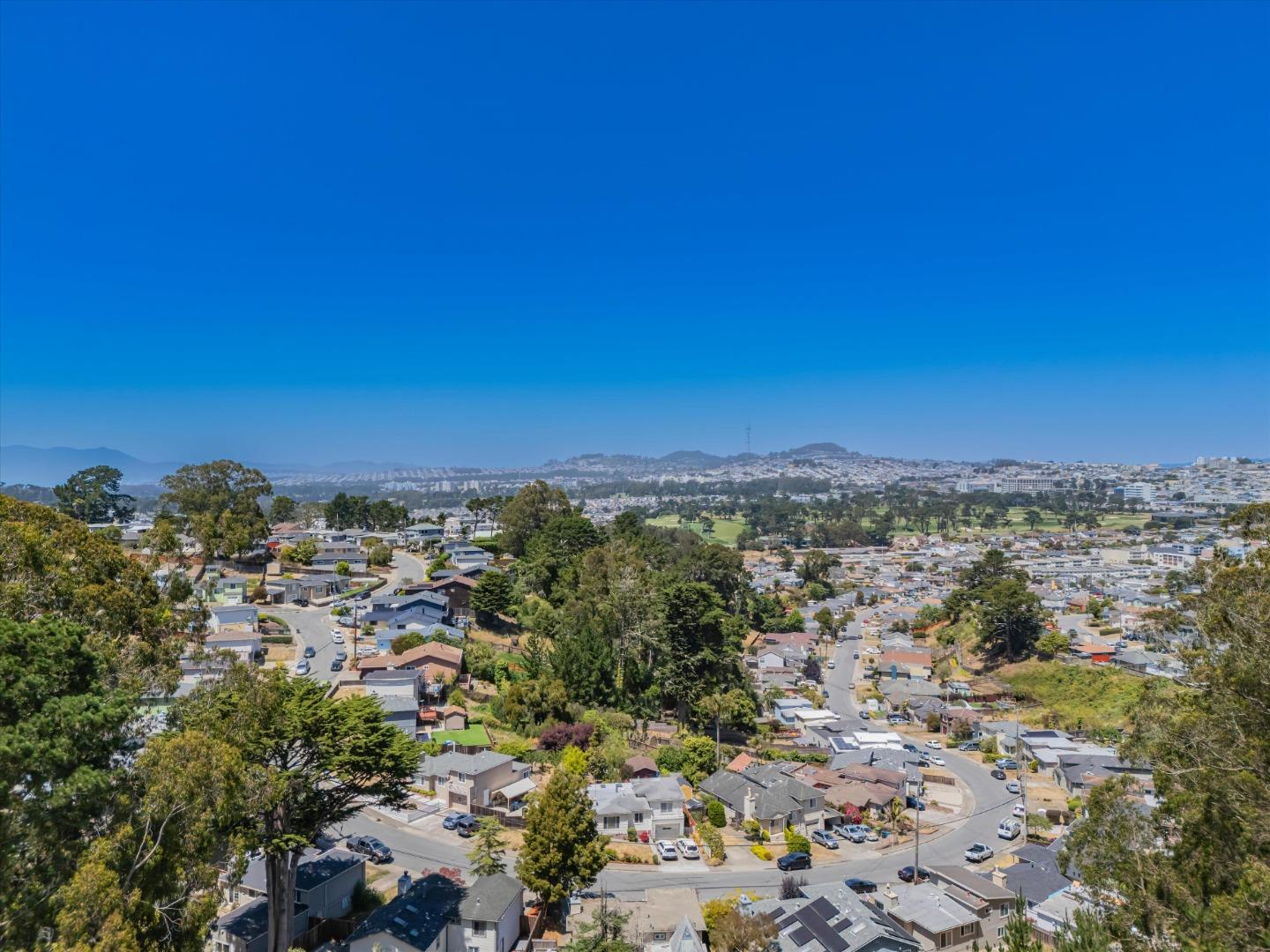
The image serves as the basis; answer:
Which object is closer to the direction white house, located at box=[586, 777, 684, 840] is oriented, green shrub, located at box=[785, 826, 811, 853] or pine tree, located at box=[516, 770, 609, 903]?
the pine tree

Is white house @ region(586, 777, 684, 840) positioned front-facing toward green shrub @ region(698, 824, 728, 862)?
no

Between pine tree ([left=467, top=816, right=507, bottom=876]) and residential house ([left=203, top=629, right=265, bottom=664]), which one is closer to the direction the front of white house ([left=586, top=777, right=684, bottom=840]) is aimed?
the pine tree

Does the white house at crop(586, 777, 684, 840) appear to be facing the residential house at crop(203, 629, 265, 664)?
no

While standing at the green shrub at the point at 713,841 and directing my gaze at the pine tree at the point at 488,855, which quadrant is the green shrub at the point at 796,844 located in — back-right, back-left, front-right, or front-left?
back-left

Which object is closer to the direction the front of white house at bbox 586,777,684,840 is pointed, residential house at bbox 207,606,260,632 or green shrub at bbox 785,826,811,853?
the green shrub

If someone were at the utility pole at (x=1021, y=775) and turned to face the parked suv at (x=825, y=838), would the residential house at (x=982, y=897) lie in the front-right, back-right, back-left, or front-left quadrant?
front-left

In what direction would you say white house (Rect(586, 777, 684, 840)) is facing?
toward the camera

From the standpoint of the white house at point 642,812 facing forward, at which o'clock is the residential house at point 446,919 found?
The residential house is roughly at 1 o'clock from the white house.

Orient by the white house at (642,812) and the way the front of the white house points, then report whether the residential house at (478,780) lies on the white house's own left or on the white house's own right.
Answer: on the white house's own right

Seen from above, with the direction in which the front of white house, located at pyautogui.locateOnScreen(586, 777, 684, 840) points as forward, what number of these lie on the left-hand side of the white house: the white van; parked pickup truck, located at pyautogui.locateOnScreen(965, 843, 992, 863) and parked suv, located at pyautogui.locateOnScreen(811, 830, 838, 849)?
3

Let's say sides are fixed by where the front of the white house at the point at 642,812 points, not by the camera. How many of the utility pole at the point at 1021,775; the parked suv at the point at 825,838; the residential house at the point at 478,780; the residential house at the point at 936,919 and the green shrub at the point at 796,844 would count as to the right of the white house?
1

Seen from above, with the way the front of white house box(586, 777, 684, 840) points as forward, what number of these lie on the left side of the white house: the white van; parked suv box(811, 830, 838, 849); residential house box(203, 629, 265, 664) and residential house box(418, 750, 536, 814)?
2

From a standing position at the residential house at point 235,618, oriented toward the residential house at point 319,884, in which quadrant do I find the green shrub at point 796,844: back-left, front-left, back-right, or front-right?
front-left

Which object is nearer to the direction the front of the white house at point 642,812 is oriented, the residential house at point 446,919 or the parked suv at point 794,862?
the residential house

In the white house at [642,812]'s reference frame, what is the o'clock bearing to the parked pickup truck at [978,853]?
The parked pickup truck is roughly at 9 o'clock from the white house.

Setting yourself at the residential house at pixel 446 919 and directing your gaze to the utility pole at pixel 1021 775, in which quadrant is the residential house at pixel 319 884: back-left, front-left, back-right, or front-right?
back-left

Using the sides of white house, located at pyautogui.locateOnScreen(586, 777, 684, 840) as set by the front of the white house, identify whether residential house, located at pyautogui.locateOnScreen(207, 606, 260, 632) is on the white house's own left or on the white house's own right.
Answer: on the white house's own right

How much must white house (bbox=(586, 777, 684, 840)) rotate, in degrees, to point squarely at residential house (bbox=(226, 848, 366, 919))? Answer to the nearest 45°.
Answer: approximately 45° to its right

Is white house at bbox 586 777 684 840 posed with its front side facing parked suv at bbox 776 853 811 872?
no

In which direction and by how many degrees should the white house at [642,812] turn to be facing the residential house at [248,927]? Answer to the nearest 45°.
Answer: approximately 45° to its right
